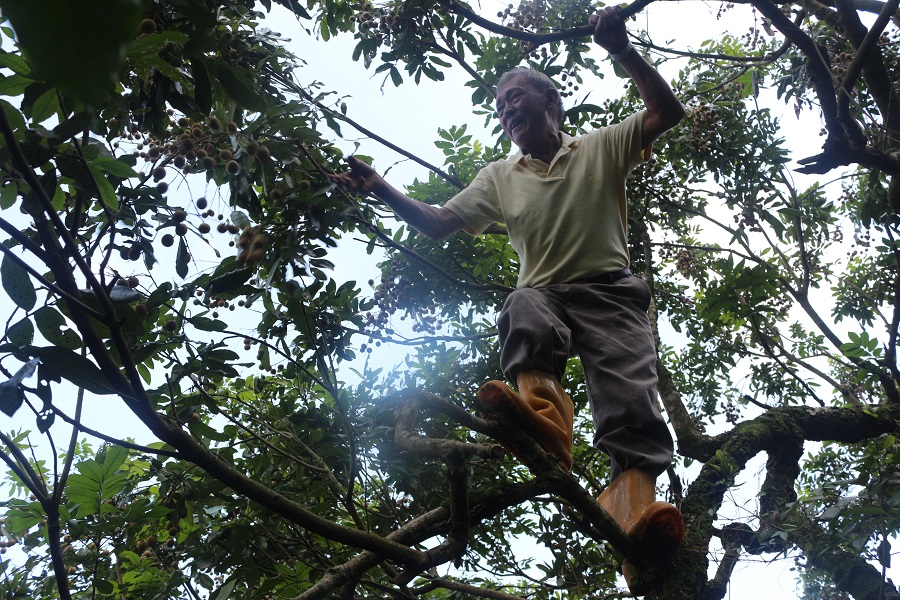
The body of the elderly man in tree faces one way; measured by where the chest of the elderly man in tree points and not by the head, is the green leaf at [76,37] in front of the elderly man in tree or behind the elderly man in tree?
in front

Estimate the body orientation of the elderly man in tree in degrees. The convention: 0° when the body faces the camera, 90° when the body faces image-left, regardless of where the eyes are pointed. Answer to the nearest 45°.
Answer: approximately 45°
